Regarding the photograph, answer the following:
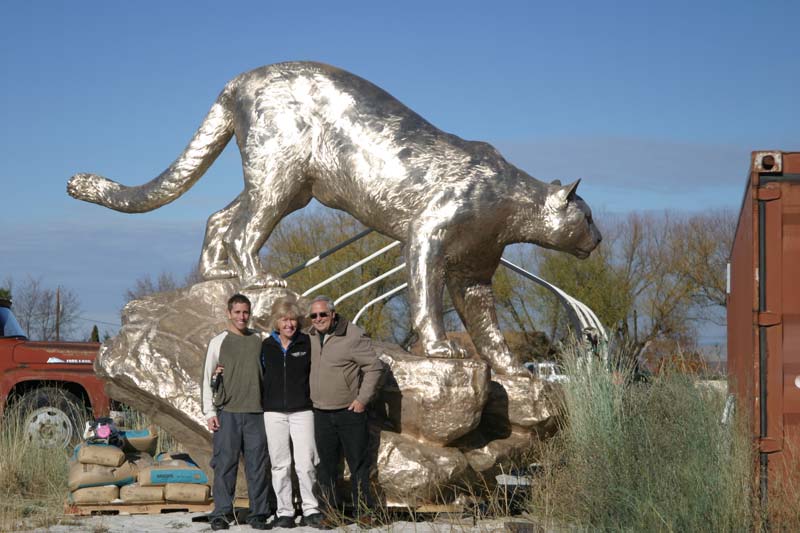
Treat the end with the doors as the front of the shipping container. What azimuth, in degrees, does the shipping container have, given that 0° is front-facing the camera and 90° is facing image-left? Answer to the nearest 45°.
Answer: approximately 0°

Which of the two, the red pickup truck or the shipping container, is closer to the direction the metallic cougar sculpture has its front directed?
the shipping container

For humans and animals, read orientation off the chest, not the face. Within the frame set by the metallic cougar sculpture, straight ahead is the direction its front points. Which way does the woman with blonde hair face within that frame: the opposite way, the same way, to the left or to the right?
to the right

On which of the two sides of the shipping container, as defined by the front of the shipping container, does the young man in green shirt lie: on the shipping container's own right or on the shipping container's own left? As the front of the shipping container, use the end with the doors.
on the shipping container's own right

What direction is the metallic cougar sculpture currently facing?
to the viewer's right

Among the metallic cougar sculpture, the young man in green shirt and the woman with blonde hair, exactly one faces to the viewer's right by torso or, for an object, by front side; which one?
the metallic cougar sculpture

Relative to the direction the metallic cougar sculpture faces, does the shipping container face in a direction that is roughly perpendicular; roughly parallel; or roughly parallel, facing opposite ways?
roughly perpendicular
